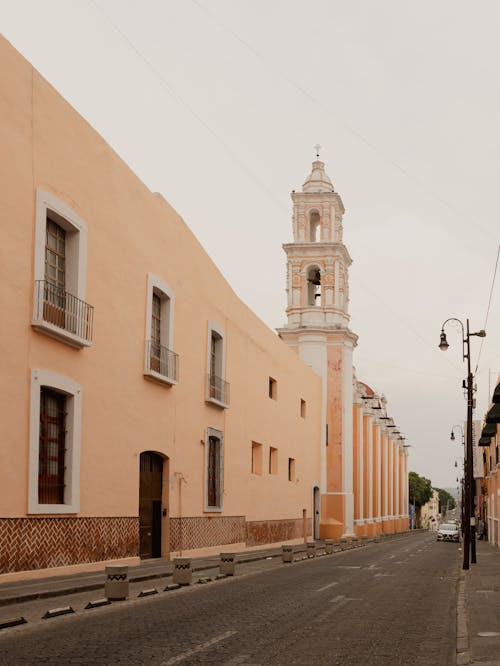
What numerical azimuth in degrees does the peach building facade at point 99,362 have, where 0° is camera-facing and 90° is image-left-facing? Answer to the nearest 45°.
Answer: approximately 315°

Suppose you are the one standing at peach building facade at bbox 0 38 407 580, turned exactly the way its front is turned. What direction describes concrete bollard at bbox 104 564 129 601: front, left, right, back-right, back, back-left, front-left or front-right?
front-right

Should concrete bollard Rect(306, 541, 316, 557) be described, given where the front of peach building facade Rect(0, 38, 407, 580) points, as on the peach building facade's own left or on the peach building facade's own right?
on the peach building facade's own left
